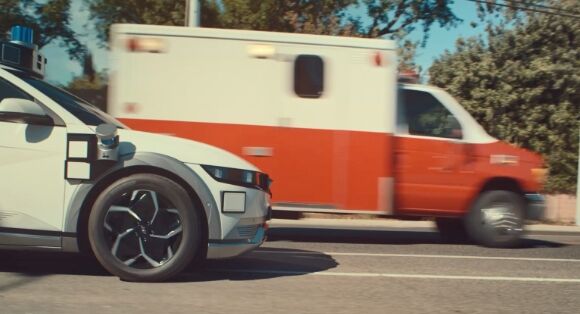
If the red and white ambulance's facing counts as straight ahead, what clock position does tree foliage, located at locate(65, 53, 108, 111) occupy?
The tree foliage is roughly at 8 o'clock from the red and white ambulance.

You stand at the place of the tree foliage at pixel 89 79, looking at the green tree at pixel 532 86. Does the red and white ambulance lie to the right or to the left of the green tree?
right

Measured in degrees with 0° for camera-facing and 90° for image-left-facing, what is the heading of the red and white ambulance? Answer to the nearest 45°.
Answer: approximately 270°

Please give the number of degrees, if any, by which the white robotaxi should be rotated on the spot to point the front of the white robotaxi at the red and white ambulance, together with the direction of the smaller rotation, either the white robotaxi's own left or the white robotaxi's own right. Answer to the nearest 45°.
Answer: approximately 45° to the white robotaxi's own left

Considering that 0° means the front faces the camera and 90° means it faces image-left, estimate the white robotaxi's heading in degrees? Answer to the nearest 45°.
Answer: approximately 270°

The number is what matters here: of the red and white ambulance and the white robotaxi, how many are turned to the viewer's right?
2

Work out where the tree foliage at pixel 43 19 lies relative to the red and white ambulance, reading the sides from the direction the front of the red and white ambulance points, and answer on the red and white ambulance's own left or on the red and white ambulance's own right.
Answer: on the red and white ambulance's own left

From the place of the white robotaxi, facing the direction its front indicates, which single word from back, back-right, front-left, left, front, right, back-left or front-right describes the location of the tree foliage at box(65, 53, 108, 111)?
left

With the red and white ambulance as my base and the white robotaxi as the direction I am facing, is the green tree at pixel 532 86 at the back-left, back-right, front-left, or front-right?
back-left

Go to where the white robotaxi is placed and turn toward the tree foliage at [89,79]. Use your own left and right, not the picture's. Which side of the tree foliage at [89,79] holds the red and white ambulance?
right

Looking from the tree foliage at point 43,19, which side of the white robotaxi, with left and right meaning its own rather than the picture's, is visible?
left

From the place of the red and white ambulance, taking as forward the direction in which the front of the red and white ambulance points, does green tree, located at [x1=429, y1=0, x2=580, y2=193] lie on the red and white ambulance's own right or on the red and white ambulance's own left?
on the red and white ambulance's own left
